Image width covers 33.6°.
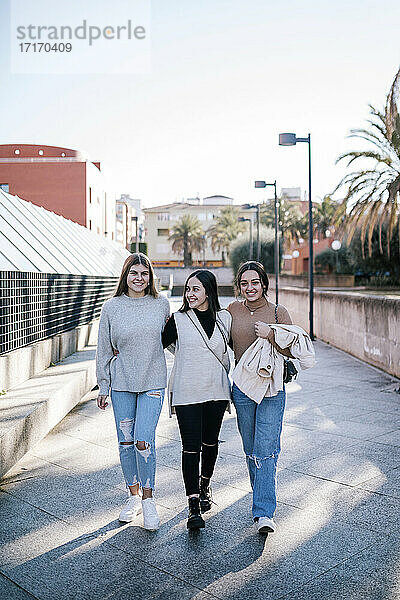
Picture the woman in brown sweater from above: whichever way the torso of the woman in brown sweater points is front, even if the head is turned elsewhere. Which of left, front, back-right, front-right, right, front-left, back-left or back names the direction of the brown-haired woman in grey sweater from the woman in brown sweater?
right

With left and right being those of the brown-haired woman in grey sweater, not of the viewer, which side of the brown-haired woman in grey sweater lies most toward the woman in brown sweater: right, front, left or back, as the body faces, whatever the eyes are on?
left

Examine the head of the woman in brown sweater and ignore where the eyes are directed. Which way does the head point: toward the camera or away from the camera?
toward the camera

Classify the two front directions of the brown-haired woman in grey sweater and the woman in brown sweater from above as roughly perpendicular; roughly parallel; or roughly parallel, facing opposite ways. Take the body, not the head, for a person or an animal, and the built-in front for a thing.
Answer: roughly parallel

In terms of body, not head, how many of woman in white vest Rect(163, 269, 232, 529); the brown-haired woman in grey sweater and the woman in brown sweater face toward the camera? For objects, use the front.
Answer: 3

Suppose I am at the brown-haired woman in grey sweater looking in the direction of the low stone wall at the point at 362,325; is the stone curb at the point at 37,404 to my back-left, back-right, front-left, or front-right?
front-left

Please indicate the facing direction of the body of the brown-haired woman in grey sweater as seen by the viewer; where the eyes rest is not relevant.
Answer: toward the camera

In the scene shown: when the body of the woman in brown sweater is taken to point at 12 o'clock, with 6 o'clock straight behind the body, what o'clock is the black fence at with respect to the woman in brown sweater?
The black fence is roughly at 5 o'clock from the woman in brown sweater.

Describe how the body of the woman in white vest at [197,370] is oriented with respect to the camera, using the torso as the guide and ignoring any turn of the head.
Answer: toward the camera

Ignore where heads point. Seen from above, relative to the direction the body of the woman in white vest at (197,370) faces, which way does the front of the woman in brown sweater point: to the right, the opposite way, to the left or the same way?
the same way

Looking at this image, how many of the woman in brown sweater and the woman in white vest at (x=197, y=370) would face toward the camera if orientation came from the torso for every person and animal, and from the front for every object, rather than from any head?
2

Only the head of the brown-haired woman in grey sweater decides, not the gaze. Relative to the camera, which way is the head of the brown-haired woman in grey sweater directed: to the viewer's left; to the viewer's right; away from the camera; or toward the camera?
toward the camera

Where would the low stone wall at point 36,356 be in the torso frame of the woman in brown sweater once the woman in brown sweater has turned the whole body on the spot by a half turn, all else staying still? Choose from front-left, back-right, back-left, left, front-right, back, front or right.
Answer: front-left

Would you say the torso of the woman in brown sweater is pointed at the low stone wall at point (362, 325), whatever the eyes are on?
no

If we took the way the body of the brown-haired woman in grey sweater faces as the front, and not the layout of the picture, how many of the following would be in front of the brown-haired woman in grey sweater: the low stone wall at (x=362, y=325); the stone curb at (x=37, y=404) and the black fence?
0

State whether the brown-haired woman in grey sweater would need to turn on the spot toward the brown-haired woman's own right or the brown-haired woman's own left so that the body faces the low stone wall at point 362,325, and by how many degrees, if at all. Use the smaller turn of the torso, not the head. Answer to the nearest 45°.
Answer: approximately 135° to the brown-haired woman's own left
